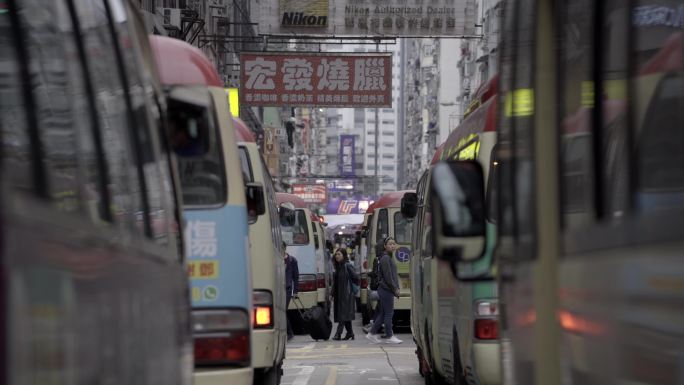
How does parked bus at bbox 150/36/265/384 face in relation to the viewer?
away from the camera

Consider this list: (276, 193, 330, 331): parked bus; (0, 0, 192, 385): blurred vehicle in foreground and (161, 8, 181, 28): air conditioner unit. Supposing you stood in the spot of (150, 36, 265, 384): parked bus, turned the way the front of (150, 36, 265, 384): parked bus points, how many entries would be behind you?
1

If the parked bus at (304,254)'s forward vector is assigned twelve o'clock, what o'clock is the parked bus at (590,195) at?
the parked bus at (590,195) is roughly at 6 o'clock from the parked bus at (304,254).

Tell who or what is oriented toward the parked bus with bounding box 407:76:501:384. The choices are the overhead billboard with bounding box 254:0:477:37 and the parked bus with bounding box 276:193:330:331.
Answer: the overhead billboard

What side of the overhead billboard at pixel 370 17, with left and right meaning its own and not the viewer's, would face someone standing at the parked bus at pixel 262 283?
front

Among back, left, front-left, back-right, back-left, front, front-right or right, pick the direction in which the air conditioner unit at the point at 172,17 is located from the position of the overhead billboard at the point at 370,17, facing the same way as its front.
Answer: right

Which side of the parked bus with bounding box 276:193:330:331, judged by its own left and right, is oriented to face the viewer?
back

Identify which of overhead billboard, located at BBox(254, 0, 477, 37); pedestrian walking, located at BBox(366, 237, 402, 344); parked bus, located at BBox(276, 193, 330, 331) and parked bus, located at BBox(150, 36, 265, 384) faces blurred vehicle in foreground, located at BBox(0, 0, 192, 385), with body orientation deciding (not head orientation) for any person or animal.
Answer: the overhead billboard

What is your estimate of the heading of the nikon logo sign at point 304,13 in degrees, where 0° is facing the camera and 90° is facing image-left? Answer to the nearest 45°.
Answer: approximately 0°
